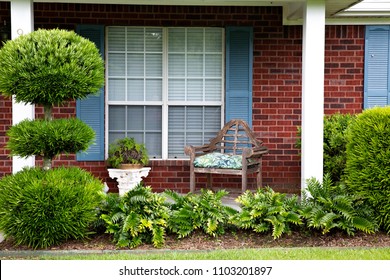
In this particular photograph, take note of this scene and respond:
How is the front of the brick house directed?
toward the camera

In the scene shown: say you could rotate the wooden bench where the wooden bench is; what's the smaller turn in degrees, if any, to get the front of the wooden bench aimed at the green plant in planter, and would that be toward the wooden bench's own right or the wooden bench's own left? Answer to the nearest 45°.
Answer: approximately 45° to the wooden bench's own right

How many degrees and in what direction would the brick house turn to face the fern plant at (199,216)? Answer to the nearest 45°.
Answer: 0° — it already faces it

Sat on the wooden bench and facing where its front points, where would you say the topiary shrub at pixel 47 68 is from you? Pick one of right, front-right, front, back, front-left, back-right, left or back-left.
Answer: front

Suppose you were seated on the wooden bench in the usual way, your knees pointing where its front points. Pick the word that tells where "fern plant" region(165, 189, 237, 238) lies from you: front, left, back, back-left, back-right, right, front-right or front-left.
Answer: front-left

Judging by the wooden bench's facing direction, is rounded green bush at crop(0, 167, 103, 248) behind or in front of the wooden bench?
in front

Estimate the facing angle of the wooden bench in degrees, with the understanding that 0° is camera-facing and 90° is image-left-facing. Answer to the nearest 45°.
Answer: approximately 45°
